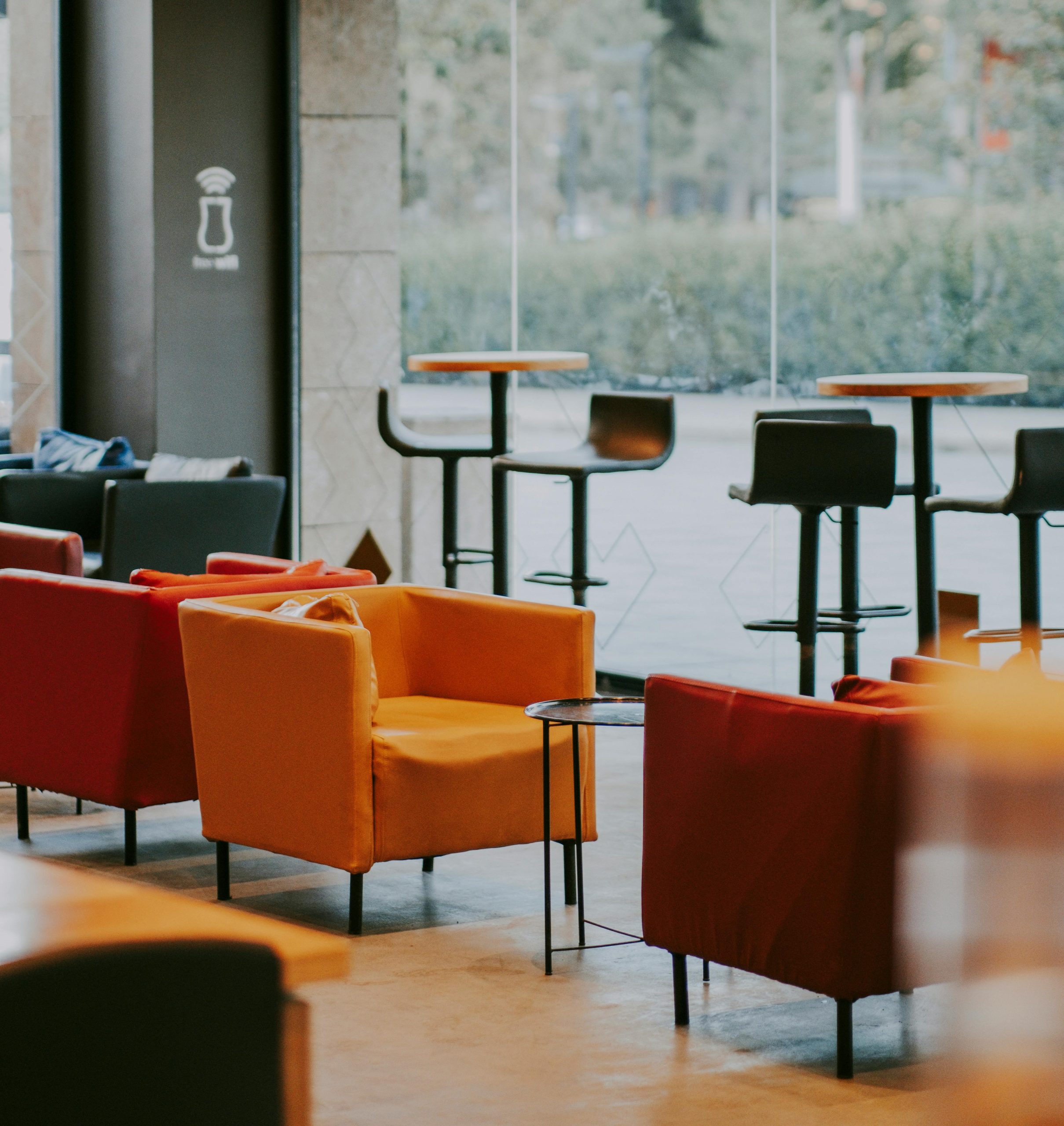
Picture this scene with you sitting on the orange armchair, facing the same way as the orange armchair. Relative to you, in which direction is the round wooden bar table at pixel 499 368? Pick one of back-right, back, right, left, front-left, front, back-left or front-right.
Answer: back-left

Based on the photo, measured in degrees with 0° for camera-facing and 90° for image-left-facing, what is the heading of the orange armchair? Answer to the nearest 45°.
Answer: approximately 315°

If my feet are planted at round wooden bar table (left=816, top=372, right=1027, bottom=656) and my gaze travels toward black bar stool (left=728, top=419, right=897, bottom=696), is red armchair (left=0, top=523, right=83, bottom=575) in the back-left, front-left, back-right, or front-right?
front-right

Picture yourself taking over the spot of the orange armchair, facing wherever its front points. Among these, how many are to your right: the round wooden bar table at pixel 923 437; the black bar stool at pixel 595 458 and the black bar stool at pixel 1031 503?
0

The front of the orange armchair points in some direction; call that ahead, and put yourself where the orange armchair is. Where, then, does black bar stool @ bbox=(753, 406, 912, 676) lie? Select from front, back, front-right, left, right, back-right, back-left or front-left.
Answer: left

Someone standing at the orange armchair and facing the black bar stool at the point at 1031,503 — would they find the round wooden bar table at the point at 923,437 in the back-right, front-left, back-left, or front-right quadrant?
front-left

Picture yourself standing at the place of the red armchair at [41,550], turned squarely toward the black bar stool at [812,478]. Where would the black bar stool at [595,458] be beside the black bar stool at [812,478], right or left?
left

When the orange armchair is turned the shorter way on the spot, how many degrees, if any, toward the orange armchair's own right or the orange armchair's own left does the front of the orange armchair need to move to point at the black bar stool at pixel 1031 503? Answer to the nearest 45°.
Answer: approximately 45° to the orange armchair's own left

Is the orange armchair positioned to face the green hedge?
no

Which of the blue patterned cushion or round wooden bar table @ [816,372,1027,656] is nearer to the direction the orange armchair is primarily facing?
the round wooden bar table

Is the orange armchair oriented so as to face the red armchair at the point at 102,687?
no
